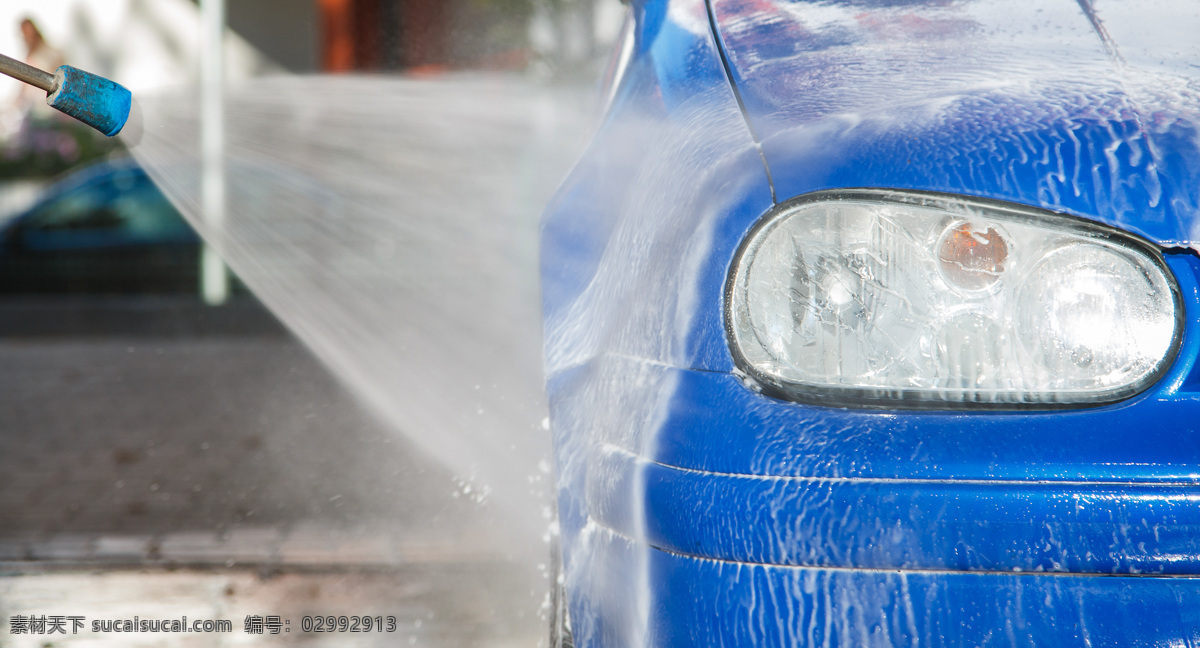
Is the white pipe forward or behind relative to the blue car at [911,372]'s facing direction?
behind

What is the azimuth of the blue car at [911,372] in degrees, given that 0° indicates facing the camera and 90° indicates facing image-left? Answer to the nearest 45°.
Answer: approximately 0°

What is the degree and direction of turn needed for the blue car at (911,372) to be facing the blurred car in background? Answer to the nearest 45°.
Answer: approximately 135° to its right

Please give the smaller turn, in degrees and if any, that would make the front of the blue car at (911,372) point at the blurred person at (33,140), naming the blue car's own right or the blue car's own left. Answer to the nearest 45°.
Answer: approximately 135° to the blue car's own right

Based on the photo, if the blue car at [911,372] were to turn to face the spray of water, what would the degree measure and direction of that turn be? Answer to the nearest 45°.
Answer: approximately 135° to its right
